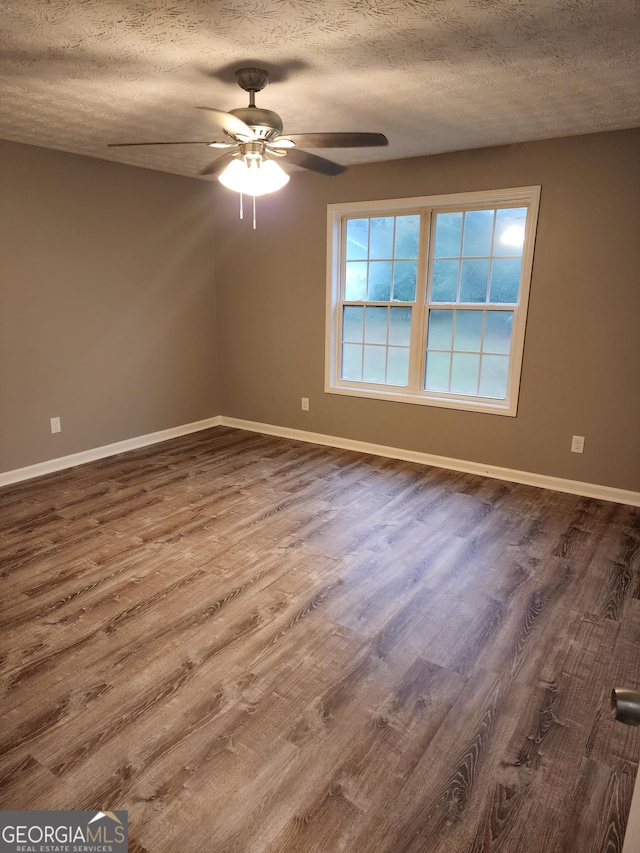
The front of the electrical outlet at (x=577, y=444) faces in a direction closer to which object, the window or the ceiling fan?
the ceiling fan

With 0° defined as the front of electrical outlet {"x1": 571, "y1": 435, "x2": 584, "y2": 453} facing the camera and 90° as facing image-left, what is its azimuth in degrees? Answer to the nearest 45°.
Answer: approximately 0°

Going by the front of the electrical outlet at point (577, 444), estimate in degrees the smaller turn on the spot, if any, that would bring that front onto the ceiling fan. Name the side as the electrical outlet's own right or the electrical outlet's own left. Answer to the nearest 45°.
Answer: approximately 45° to the electrical outlet's own right

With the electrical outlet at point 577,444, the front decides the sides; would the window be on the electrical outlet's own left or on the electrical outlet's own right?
on the electrical outlet's own right
